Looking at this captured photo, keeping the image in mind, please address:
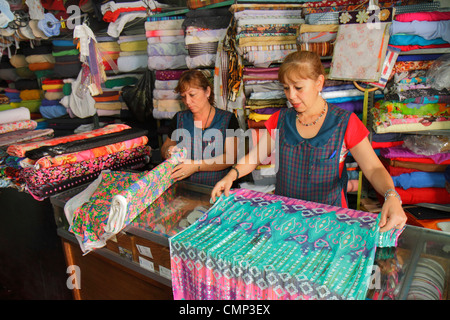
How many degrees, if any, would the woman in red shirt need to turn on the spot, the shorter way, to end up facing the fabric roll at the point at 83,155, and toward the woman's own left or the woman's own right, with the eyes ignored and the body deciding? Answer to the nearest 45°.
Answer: approximately 45° to the woman's own right

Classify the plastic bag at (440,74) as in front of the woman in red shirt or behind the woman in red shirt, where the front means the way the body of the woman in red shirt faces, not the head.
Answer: behind

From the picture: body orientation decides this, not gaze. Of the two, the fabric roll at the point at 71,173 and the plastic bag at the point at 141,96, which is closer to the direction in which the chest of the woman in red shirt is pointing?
the fabric roll

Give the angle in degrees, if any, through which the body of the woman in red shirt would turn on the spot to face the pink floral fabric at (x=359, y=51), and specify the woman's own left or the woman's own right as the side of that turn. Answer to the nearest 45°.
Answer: approximately 135° to the woman's own left

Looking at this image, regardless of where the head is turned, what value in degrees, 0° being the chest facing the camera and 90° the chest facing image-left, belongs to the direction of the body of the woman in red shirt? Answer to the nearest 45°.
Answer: approximately 45°

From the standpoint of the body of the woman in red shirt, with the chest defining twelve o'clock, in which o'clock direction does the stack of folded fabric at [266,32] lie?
The stack of folded fabric is roughly at 4 o'clock from the woman in red shirt.

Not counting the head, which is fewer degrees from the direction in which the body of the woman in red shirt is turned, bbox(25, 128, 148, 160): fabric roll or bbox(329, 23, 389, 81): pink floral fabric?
the fabric roll

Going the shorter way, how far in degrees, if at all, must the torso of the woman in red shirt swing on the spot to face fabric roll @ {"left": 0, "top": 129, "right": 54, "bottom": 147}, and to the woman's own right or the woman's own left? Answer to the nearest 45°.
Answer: approximately 45° to the woman's own right

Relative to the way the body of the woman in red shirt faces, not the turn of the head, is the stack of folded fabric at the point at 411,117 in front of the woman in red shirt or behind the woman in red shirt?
behind
